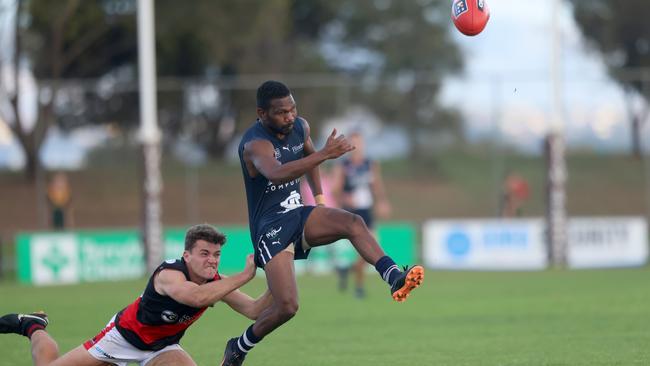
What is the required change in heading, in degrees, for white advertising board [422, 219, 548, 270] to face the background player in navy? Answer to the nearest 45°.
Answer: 0° — it already faces them

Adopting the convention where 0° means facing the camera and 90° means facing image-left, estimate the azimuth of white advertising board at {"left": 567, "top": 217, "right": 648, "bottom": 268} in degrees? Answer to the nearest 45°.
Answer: approximately 0°

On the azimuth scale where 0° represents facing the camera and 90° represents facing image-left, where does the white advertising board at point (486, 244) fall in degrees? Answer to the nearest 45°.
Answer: approximately 0°

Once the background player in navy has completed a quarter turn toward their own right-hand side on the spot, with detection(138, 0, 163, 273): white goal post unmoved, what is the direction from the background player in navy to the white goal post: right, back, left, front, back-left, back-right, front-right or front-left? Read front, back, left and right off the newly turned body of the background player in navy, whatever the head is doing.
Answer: front-right

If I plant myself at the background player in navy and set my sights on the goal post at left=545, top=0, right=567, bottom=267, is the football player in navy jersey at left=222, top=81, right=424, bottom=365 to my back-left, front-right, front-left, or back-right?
back-right

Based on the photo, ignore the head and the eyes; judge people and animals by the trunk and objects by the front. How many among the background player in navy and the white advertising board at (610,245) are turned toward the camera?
2
